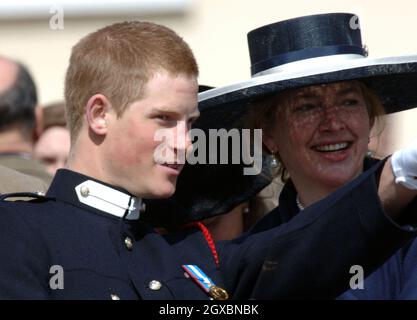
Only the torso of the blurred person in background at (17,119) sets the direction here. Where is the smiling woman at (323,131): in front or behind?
behind

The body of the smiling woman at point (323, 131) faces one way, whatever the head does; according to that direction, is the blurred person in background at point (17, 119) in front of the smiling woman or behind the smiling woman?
behind
